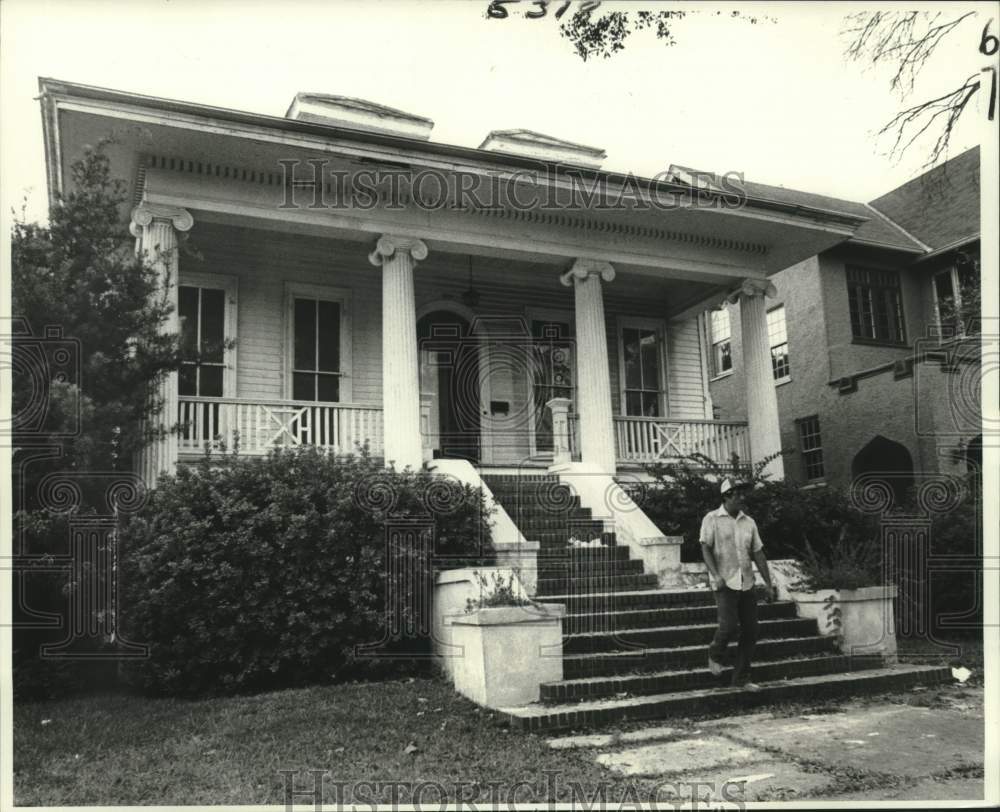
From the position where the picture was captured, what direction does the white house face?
facing the viewer and to the right of the viewer

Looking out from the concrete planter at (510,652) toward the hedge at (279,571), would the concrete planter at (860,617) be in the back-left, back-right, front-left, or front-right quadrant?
back-right

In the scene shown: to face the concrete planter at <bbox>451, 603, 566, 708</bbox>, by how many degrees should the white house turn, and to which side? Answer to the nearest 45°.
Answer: approximately 45° to its right

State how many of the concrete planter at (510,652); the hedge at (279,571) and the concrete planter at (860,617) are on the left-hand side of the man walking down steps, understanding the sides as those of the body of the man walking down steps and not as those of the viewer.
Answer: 1

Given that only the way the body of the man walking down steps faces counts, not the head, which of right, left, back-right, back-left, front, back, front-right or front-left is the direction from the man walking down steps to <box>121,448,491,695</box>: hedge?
back-right

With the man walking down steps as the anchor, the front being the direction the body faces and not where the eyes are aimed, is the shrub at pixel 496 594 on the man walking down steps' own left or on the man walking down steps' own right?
on the man walking down steps' own right

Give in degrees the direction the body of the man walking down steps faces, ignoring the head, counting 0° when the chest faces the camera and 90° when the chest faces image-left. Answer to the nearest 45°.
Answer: approximately 315°
